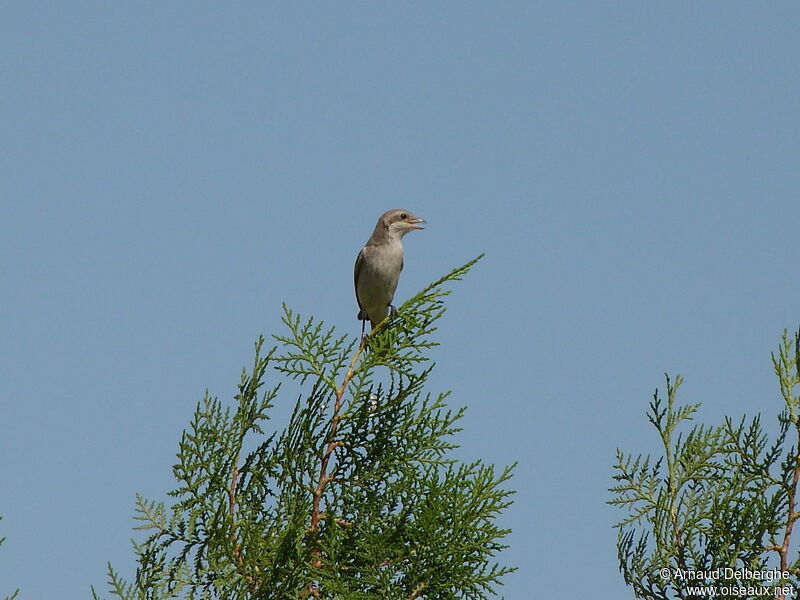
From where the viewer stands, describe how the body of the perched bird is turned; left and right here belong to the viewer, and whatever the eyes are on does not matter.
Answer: facing the viewer and to the right of the viewer
